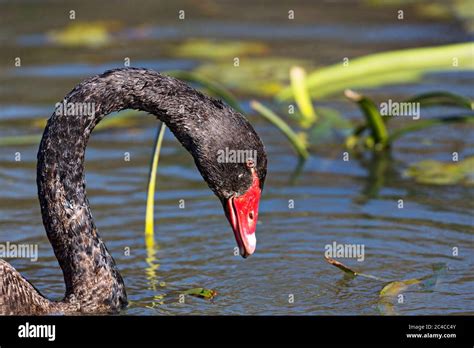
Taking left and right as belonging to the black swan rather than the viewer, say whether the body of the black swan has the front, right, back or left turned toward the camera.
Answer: right

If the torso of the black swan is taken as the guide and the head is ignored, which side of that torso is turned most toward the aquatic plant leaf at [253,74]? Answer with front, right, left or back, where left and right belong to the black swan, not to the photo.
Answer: left

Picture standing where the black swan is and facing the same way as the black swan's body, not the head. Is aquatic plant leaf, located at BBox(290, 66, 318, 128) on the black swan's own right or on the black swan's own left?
on the black swan's own left

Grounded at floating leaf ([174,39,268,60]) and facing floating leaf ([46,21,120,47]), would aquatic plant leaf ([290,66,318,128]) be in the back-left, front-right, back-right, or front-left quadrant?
back-left

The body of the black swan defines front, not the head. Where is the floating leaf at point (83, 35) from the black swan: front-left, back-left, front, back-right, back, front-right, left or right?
left

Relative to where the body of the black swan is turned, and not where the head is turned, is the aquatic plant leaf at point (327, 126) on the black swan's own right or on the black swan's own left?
on the black swan's own left

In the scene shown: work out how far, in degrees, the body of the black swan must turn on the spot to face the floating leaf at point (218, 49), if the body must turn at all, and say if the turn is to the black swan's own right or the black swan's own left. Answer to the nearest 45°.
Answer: approximately 90° to the black swan's own left
